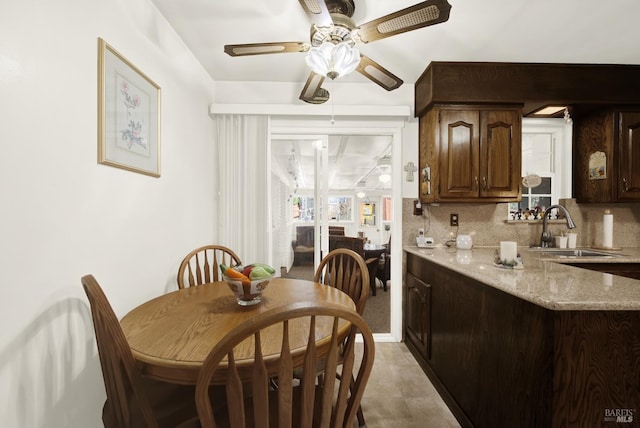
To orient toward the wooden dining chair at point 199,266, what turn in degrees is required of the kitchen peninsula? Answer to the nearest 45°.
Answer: approximately 45° to its right

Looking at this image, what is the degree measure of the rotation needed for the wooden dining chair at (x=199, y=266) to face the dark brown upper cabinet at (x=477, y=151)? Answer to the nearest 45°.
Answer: approximately 45° to its left

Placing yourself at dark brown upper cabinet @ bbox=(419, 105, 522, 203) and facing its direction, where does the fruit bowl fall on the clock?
The fruit bowl is roughly at 1 o'clock from the dark brown upper cabinet.

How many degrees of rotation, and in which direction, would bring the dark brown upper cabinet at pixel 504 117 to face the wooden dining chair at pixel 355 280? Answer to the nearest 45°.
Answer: approximately 45° to its right

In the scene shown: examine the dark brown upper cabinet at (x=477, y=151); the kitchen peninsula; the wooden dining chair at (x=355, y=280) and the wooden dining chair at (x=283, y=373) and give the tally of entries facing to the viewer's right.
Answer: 0

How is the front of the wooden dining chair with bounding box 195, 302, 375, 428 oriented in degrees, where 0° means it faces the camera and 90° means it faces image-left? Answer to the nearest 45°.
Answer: approximately 135°

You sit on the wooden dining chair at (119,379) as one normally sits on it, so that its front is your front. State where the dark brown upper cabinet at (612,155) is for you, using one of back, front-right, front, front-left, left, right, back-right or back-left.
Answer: front

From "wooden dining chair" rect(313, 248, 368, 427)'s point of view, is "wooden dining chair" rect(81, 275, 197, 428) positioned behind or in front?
in front

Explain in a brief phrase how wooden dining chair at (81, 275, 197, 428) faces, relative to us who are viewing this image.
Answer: facing to the right of the viewer

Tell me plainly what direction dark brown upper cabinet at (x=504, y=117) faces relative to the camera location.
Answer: facing the viewer

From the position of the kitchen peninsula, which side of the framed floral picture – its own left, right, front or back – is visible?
front

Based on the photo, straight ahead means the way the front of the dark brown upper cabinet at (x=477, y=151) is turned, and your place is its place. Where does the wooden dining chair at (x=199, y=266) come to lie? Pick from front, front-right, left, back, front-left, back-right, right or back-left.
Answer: front-right

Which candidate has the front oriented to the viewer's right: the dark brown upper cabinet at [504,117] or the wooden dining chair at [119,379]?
the wooden dining chair

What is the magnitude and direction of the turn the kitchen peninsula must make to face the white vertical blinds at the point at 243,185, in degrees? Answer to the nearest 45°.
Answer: approximately 45° to its right

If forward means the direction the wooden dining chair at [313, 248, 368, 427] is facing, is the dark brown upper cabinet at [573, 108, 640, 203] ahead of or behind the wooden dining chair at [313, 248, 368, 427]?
behind
